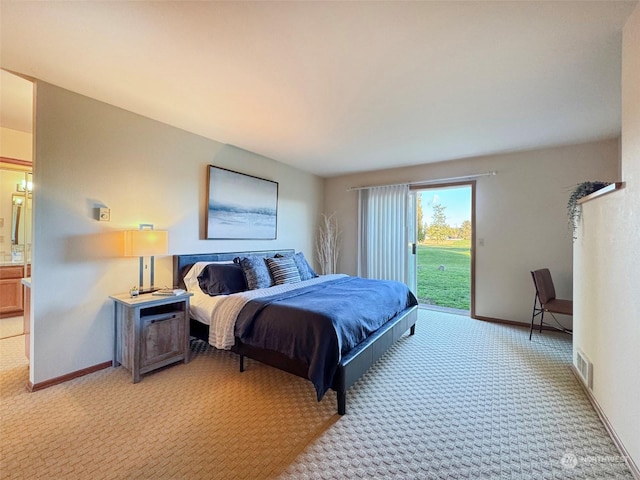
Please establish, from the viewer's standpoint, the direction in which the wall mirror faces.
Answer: facing the viewer and to the right of the viewer

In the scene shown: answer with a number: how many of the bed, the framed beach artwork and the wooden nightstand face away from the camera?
0

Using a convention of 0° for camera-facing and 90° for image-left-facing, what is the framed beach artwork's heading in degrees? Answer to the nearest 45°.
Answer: approximately 315°

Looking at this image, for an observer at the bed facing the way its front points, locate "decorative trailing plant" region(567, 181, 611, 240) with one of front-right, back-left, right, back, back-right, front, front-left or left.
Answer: front-left

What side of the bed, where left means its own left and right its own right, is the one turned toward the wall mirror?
back

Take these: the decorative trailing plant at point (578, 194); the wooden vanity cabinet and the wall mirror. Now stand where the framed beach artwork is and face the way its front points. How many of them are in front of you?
1

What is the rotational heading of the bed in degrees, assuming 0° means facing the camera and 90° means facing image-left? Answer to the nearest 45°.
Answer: approximately 315°

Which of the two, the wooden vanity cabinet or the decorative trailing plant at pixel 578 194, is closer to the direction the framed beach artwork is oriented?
the decorative trailing plant

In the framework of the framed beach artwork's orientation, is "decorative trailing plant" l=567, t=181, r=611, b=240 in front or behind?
in front

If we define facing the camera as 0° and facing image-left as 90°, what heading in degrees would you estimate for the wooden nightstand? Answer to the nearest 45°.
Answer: approximately 315°

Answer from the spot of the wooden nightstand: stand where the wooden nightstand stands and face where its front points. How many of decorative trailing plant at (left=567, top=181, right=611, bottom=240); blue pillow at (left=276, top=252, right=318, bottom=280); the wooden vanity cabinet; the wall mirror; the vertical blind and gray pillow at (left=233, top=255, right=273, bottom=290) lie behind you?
2

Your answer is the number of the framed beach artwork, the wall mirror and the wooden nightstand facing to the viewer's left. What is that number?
0

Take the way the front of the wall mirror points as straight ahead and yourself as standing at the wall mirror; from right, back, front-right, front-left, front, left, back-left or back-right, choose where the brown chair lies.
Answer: front

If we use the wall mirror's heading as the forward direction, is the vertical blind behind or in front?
in front
